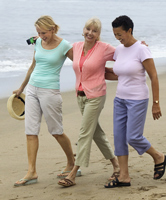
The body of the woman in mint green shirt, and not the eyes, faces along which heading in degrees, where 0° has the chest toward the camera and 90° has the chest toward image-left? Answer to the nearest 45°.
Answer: approximately 45°
